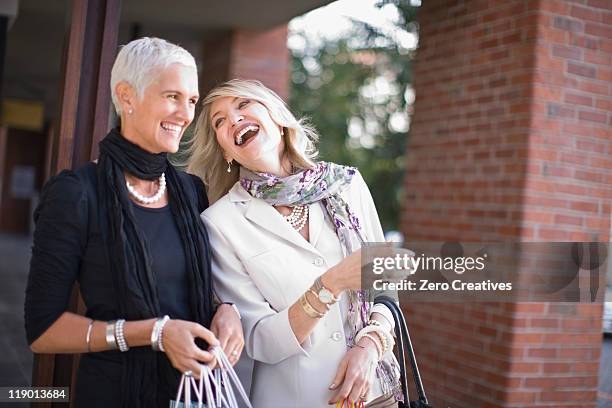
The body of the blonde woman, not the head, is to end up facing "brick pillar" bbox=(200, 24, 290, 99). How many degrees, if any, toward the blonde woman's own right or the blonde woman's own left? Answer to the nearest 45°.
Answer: approximately 135° to the blonde woman's own left

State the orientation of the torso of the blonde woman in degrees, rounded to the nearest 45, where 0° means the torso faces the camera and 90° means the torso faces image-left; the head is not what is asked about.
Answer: approximately 315°

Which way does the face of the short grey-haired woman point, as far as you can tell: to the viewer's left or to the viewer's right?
to the viewer's right

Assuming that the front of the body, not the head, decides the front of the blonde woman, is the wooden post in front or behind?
behind

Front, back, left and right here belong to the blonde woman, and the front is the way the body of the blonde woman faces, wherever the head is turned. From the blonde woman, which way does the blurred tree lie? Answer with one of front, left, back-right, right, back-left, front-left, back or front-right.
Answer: back-left

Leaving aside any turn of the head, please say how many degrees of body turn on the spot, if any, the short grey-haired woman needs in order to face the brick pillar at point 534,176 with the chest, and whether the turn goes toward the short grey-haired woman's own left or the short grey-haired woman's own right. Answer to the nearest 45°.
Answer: approximately 90° to the short grey-haired woman's own left

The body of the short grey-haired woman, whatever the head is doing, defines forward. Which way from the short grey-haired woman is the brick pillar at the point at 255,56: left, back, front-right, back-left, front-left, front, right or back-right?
back-left

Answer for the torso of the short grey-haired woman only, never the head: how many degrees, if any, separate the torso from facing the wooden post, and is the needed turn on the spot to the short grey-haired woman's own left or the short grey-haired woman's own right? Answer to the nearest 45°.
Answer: approximately 135° to the short grey-haired woman's own left

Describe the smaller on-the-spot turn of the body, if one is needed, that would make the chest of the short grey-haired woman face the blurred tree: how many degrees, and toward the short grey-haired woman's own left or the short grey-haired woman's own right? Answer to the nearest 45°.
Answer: approximately 135° to the short grey-haired woman's own left

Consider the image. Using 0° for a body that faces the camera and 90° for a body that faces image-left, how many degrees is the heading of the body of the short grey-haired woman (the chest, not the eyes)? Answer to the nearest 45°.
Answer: approximately 315°
